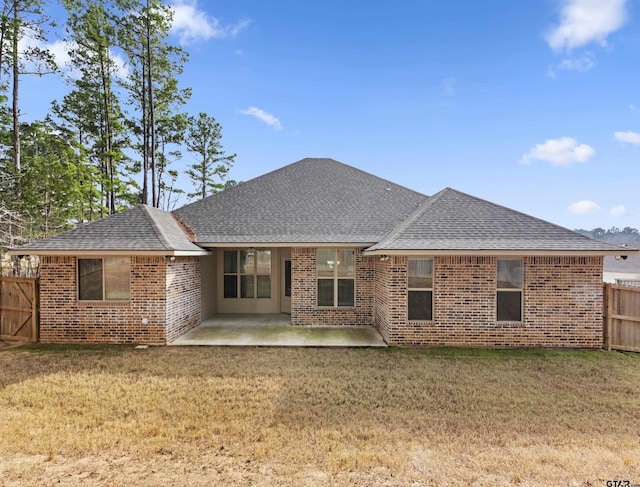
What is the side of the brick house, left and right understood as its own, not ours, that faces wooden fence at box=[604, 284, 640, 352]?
right

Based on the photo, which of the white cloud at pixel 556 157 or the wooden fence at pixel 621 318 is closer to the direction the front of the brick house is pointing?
the white cloud

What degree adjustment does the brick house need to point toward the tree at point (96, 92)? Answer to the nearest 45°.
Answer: approximately 45° to its left

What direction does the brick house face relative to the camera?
away from the camera
